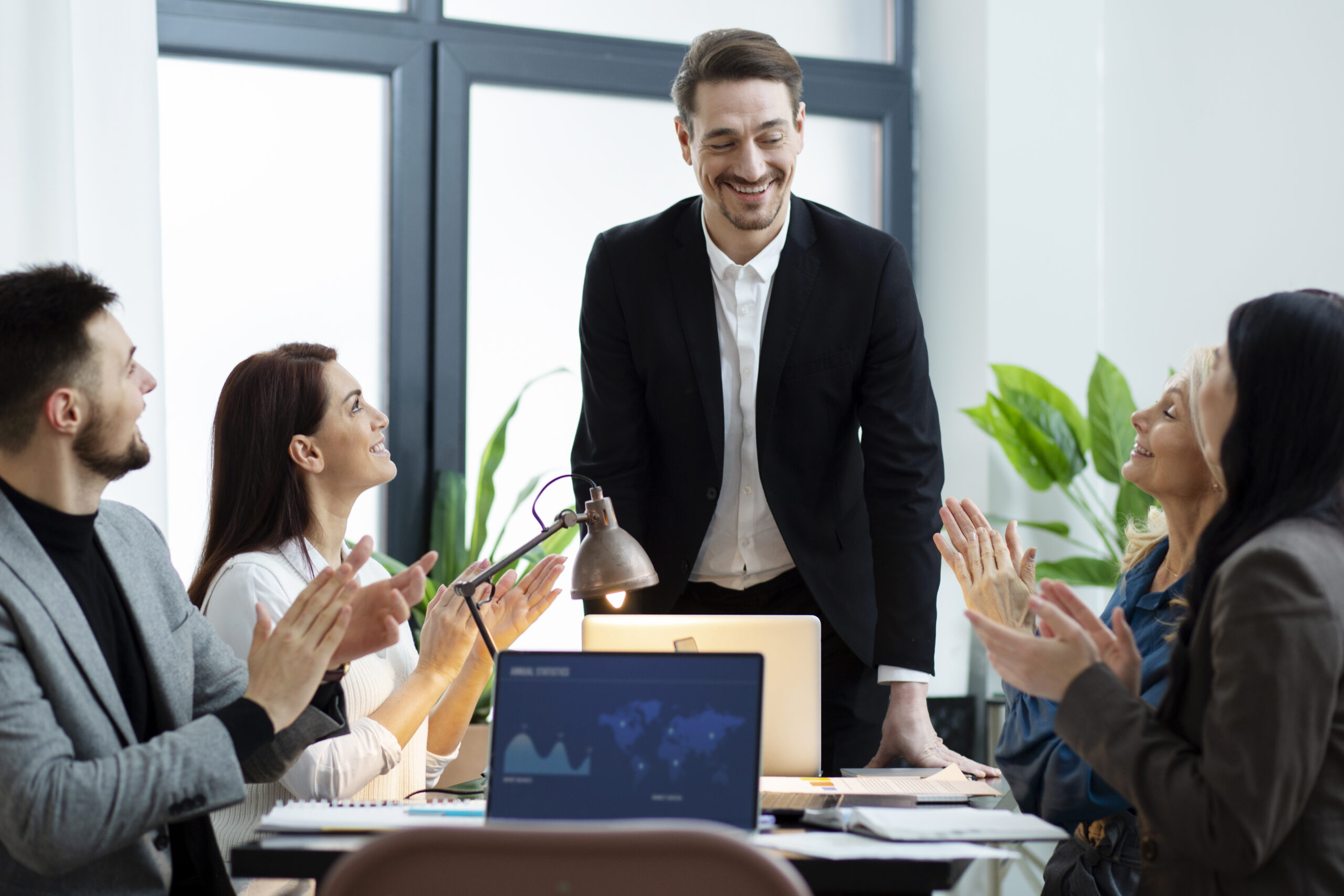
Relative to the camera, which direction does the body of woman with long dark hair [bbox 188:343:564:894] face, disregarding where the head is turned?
to the viewer's right

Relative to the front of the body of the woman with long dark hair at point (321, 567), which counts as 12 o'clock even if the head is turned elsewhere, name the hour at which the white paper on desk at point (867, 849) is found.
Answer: The white paper on desk is roughly at 2 o'clock from the woman with long dark hair.

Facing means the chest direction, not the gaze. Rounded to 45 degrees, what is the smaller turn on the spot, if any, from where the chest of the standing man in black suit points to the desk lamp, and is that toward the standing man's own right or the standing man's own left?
0° — they already face it

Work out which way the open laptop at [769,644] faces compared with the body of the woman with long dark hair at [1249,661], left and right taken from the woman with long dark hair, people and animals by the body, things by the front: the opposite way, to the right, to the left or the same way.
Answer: to the right

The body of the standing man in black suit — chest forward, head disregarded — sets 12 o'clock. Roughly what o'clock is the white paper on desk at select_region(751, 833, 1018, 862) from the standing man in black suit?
The white paper on desk is roughly at 12 o'clock from the standing man in black suit.

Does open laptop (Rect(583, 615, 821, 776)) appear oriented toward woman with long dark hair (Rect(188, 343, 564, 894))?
no

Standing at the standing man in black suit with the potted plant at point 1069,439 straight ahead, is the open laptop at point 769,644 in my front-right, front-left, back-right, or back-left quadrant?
back-right

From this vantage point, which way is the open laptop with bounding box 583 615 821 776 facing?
away from the camera

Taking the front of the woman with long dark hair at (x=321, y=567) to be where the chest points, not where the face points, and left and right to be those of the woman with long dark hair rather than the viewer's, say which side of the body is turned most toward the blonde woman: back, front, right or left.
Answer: front

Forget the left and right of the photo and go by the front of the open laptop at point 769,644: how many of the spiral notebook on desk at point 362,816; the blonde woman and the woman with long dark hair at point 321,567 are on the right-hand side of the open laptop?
1

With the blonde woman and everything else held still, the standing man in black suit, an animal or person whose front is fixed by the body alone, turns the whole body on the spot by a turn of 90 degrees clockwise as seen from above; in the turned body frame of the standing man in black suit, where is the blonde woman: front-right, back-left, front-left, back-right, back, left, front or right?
back-left

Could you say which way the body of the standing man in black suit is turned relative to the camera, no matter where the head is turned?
toward the camera

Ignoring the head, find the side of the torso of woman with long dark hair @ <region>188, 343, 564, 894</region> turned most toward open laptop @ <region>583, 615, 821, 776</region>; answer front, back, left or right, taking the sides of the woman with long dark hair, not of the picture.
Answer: front

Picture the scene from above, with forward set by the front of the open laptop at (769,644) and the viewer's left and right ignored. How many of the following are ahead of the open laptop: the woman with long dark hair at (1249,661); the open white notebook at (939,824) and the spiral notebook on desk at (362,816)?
0

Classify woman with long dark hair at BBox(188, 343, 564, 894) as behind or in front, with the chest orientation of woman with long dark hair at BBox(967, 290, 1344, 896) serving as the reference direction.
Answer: in front

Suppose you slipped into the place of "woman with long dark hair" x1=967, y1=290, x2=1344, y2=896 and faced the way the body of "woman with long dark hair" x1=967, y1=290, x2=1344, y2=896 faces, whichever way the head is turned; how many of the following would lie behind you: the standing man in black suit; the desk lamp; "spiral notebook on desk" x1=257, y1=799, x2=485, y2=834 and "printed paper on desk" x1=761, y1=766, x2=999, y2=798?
0
